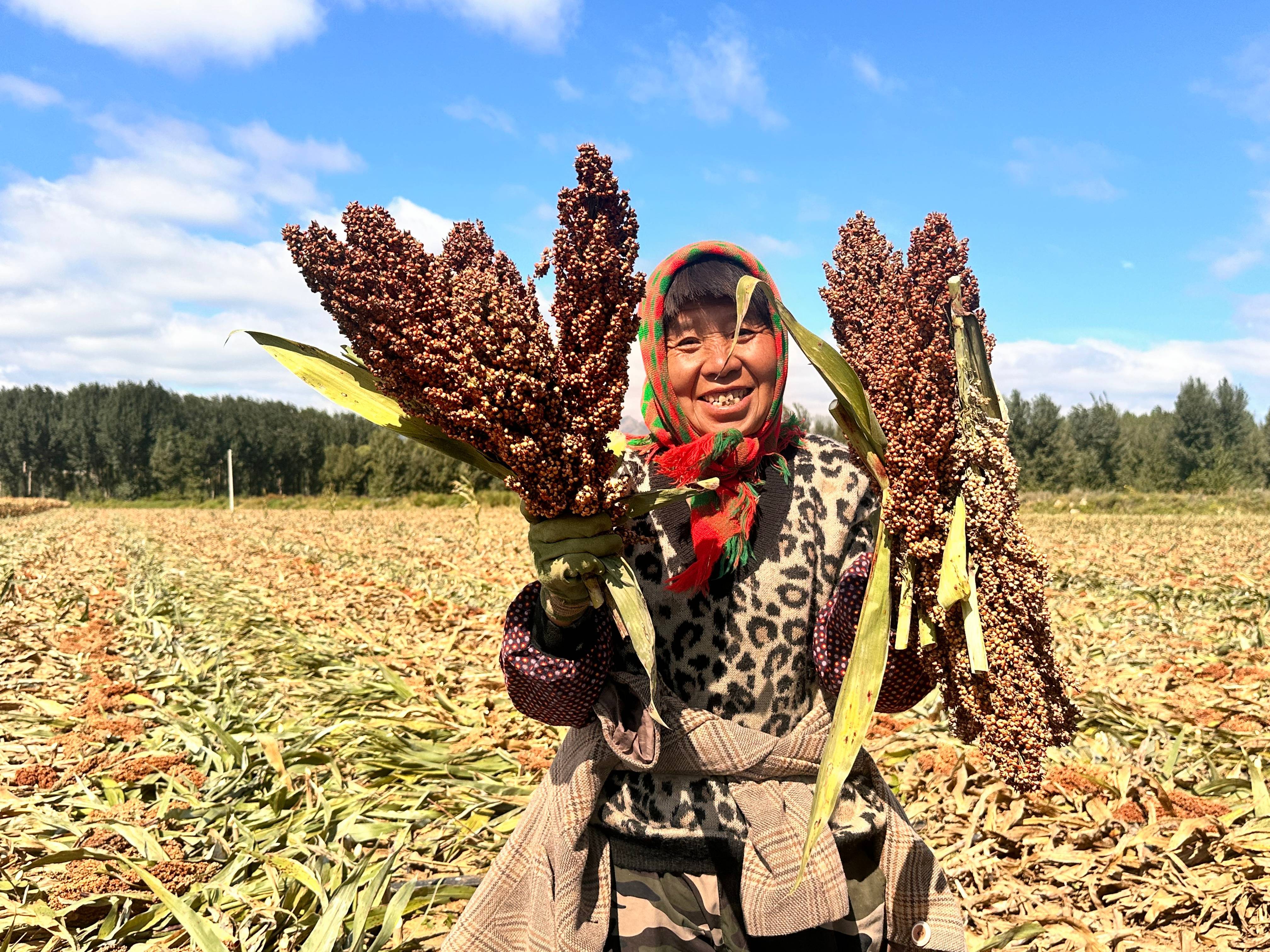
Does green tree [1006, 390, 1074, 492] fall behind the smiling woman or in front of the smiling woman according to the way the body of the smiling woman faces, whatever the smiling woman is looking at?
behind

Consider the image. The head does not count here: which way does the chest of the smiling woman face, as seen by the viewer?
toward the camera
